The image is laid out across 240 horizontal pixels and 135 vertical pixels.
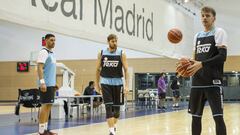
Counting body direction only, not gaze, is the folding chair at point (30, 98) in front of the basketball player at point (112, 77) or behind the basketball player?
behind

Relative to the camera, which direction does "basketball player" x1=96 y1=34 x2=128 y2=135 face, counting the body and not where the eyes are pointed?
toward the camera

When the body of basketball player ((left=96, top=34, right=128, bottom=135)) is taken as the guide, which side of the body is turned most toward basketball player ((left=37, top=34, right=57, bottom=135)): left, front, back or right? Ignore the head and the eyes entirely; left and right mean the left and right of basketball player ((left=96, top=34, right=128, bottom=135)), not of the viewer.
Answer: right

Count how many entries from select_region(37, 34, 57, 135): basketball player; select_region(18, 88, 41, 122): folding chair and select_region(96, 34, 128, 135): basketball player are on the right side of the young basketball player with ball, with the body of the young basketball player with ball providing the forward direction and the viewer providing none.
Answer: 3

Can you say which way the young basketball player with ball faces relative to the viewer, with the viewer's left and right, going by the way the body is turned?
facing the viewer and to the left of the viewer

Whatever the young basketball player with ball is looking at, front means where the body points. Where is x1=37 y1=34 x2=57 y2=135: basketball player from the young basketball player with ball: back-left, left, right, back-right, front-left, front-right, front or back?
right

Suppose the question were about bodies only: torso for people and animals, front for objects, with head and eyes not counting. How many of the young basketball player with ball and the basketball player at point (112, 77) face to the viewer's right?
0

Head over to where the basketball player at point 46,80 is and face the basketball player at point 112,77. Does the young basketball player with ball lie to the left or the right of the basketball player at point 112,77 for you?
right

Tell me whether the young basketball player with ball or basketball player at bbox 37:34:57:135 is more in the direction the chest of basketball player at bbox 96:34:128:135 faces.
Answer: the young basketball player with ball

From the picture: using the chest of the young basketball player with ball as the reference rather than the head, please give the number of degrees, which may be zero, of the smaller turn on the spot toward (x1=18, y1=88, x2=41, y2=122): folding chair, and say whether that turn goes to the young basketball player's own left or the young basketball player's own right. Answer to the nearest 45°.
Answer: approximately 90° to the young basketball player's own right
